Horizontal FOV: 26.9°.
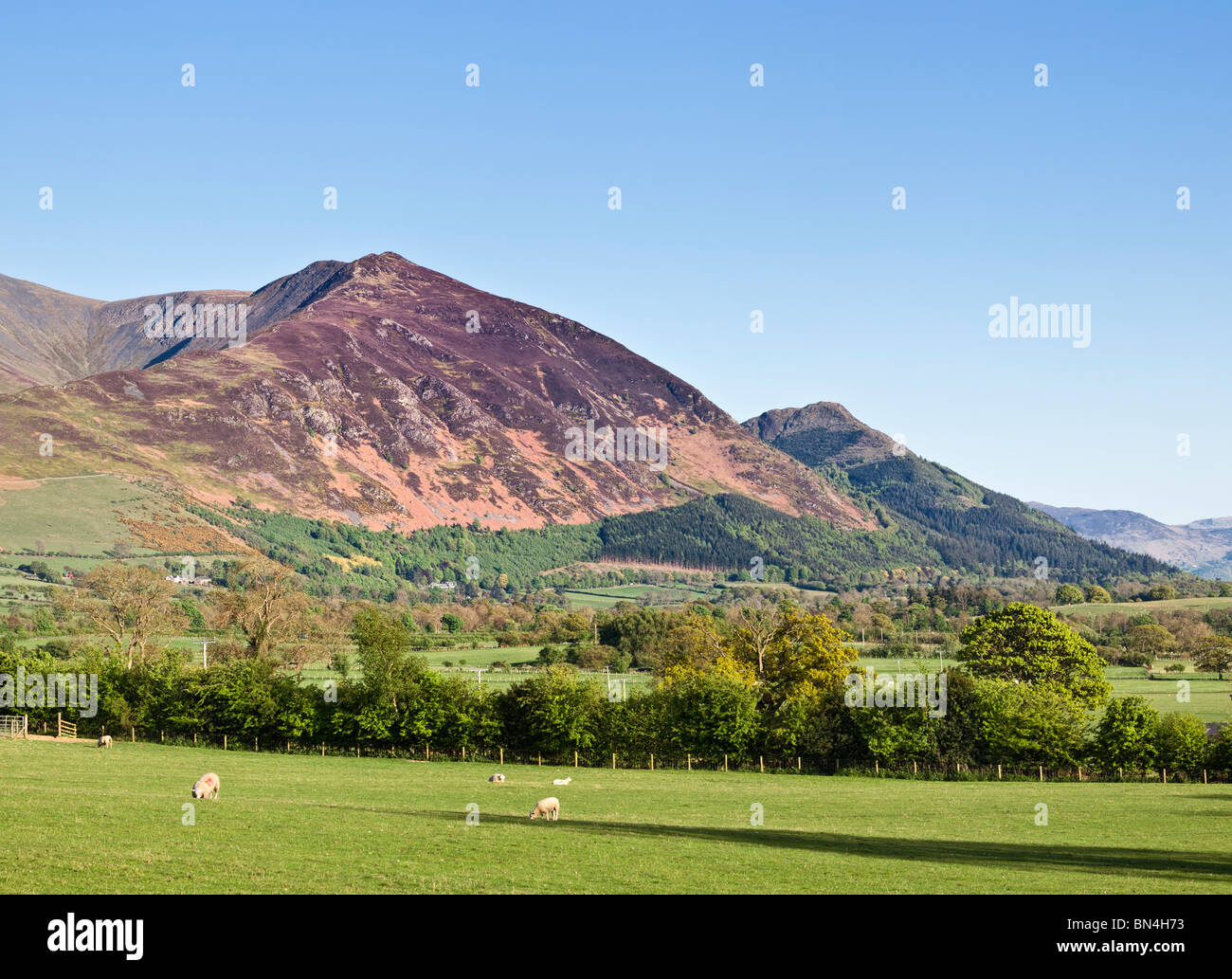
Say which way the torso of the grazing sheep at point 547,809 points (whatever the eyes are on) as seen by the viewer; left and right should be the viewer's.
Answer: facing to the left of the viewer
